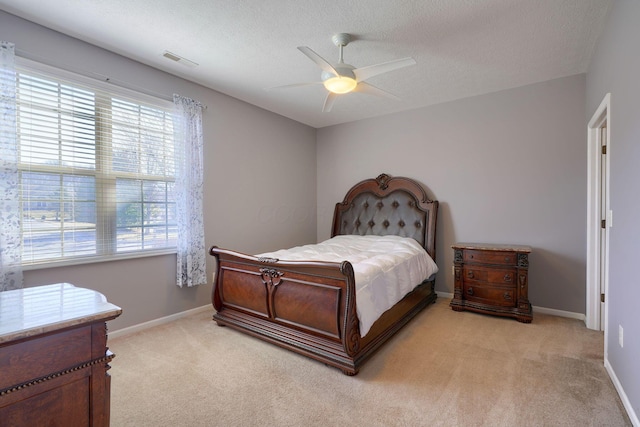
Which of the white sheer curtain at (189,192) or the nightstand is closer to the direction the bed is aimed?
the white sheer curtain

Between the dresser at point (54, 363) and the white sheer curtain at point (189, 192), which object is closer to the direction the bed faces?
the dresser

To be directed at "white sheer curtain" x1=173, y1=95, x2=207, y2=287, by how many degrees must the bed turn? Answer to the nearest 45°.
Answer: approximately 90° to its right

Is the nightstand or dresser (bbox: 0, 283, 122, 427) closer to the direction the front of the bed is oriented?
the dresser

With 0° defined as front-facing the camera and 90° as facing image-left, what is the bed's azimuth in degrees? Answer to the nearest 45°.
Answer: approximately 45°

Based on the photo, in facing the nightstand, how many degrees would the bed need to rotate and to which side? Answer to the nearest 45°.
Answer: approximately 135° to its left

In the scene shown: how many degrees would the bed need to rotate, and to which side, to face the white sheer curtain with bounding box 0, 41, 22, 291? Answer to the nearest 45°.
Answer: approximately 45° to its right

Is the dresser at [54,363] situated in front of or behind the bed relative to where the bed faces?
in front

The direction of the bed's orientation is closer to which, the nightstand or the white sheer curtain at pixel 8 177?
the white sheer curtain
